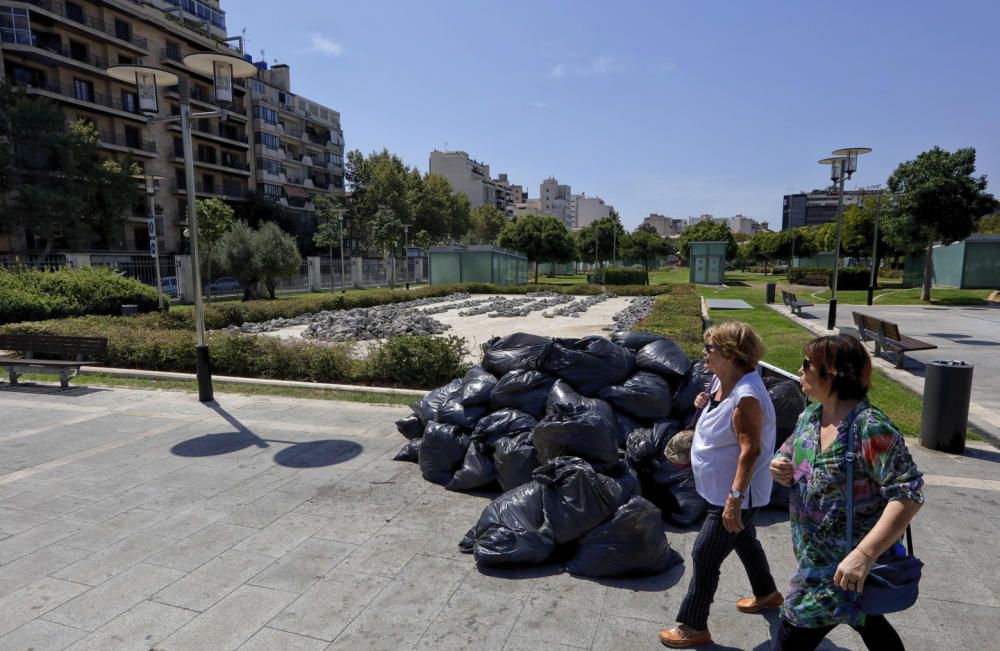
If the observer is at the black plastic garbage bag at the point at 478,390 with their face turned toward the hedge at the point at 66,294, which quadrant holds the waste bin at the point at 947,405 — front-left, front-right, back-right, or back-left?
back-right

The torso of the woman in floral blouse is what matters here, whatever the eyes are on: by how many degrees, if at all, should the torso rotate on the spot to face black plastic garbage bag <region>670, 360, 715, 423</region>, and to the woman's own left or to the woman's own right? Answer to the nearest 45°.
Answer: approximately 90° to the woman's own right

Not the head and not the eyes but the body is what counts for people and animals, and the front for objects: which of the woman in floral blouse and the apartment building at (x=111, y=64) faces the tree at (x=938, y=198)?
the apartment building

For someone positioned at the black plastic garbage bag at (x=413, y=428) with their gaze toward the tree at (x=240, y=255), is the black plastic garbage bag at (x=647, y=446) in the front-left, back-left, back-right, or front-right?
back-right

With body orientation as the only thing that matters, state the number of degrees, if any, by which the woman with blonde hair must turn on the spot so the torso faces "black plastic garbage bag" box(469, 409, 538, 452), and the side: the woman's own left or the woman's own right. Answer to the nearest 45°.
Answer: approximately 45° to the woman's own right

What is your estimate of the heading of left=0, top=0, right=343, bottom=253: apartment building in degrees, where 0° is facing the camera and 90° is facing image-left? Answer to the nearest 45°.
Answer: approximately 315°

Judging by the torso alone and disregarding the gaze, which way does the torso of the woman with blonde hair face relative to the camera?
to the viewer's left

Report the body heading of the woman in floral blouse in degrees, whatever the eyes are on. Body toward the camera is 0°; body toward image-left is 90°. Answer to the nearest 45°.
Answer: approximately 45°

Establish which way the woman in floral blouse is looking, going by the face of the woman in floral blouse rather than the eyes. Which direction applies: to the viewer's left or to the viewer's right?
to the viewer's left

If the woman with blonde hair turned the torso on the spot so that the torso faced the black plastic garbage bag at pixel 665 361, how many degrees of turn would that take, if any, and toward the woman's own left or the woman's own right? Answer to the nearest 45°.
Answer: approximately 90° to the woman's own right

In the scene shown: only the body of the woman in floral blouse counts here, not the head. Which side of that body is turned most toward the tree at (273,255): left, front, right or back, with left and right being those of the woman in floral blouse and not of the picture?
right

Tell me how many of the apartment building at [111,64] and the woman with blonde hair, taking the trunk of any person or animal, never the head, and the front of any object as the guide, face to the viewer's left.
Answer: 1

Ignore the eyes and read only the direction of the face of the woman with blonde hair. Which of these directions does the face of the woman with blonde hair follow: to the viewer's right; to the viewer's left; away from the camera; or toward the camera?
to the viewer's left

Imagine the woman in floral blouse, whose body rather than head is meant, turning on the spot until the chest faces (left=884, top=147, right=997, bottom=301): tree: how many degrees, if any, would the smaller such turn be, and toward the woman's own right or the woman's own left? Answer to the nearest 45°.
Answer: approximately 135° to the woman's own right
